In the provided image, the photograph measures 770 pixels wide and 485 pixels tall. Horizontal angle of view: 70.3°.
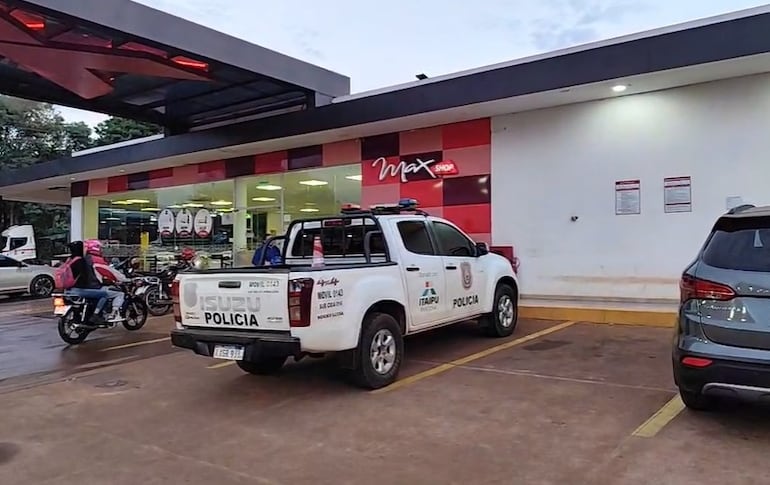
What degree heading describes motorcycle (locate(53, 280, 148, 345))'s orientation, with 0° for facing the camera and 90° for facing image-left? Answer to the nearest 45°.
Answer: approximately 225°

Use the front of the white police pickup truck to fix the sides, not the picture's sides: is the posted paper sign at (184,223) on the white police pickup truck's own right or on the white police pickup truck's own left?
on the white police pickup truck's own left

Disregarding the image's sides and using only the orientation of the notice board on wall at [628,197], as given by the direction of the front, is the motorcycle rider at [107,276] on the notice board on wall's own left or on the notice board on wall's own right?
on the notice board on wall's own right

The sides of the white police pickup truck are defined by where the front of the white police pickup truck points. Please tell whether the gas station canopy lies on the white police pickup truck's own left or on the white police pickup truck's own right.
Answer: on the white police pickup truck's own left

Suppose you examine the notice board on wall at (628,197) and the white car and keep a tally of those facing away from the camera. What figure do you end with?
0

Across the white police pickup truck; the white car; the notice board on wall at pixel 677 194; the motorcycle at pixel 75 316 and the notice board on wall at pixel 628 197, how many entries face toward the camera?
2

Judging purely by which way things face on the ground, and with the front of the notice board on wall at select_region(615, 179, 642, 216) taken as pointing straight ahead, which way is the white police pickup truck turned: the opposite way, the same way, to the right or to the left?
the opposite way

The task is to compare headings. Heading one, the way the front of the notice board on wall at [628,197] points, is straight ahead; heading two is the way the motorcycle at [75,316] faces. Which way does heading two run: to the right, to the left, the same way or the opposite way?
the opposite way

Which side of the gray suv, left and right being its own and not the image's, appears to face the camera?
back

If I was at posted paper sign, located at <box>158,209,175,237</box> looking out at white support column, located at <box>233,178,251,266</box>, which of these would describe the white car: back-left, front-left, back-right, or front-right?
back-right
